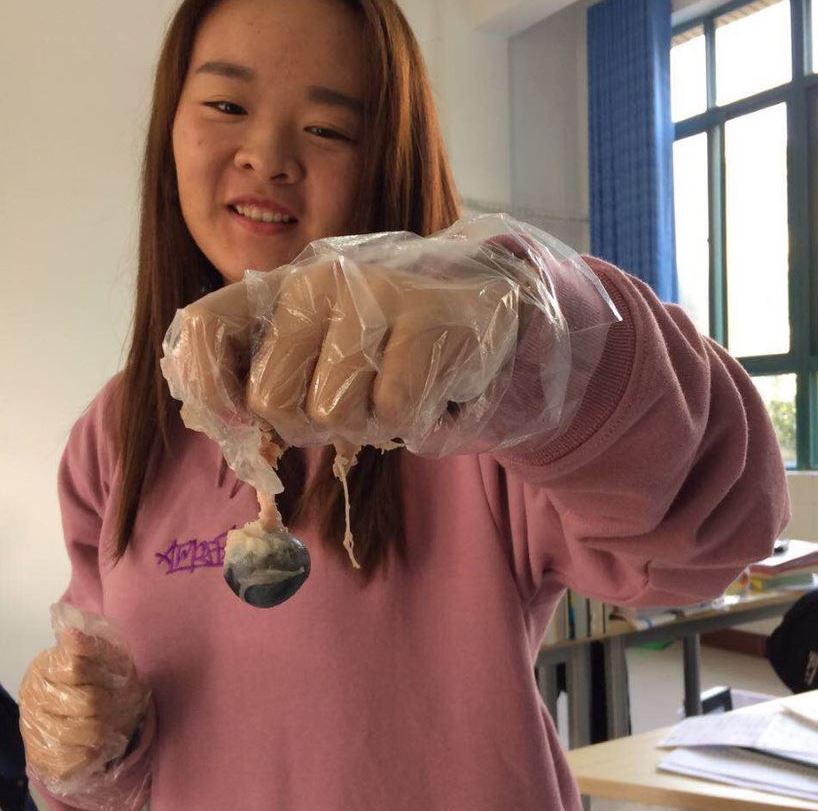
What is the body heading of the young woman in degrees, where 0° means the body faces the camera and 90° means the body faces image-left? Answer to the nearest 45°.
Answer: approximately 0°

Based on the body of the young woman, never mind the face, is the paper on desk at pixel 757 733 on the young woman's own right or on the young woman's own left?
on the young woman's own left

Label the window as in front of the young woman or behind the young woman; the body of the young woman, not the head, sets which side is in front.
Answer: behind

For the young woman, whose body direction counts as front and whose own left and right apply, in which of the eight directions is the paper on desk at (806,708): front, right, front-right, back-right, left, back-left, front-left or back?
back-left

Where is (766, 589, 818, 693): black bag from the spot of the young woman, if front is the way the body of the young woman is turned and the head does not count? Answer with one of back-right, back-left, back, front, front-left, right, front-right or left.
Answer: back-left
